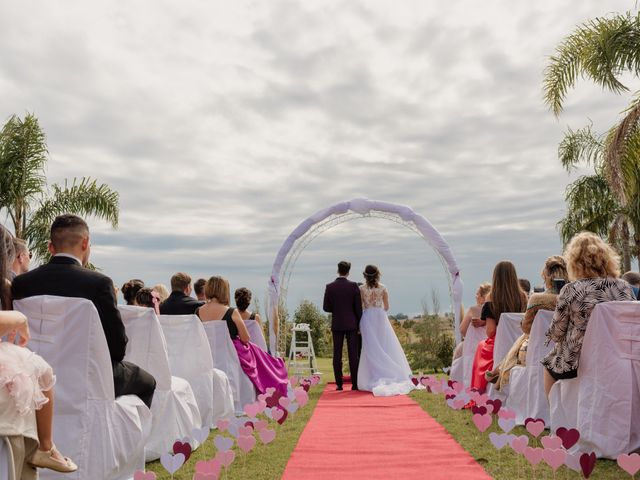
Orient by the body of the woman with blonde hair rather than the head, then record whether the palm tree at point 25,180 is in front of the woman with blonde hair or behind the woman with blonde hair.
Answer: in front

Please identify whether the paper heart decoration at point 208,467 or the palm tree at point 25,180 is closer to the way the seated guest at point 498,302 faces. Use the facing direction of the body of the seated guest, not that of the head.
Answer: the palm tree

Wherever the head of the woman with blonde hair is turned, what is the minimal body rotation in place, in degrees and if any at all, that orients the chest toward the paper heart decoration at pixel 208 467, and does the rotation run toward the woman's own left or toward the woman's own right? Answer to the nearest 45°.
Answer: approximately 90° to the woman's own left

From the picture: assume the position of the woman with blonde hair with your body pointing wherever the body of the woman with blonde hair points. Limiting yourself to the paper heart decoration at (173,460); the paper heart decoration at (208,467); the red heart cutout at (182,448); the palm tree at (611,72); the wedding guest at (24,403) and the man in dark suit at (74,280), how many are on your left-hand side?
5

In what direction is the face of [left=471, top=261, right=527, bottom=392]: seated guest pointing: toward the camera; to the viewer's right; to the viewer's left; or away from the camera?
away from the camera

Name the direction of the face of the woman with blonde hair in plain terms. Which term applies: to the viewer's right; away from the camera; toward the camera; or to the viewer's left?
away from the camera

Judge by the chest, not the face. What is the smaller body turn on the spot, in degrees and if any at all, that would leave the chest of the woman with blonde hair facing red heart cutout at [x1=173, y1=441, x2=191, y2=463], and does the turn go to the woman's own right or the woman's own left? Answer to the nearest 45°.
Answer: approximately 90° to the woman's own left

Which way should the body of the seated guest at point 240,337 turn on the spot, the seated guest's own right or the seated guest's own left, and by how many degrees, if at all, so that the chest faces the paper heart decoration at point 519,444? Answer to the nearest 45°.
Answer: approximately 90° to the seated guest's own right

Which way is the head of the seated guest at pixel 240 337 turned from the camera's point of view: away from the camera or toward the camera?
away from the camera

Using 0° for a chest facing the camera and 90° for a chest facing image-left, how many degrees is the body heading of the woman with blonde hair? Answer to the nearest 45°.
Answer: approximately 135°

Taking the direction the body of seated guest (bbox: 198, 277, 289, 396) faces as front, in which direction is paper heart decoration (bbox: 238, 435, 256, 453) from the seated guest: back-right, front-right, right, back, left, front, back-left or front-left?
back-right

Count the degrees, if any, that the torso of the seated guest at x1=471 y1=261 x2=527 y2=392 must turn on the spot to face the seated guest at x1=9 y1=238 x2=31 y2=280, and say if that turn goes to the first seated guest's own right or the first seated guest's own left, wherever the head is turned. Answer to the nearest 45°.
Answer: approximately 90° to the first seated guest's own left

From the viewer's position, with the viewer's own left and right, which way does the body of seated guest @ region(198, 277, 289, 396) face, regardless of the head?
facing away from the viewer and to the right of the viewer

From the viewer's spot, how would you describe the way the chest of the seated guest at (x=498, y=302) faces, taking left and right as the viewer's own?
facing away from the viewer and to the left of the viewer
